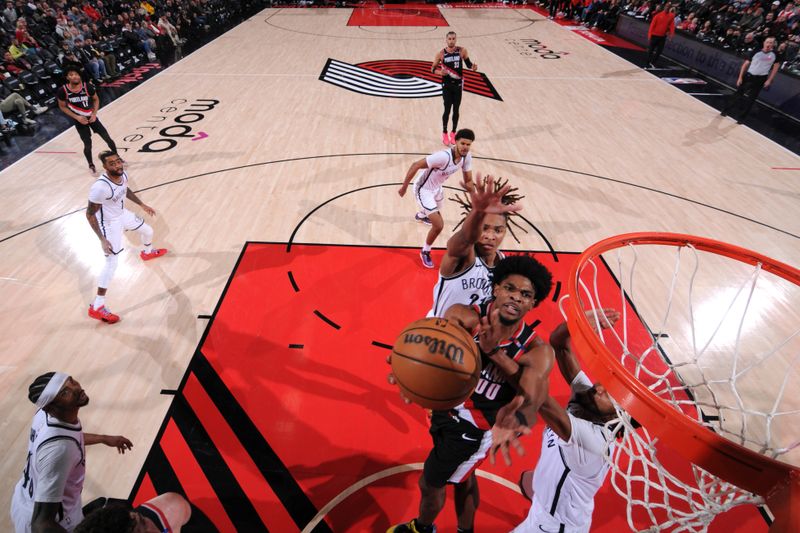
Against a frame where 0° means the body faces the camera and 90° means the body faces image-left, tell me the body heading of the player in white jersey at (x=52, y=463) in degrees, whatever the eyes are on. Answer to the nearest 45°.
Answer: approximately 270°

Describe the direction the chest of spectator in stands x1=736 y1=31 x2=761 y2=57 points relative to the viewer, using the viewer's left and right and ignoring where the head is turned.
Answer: facing the viewer and to the left of the viewer

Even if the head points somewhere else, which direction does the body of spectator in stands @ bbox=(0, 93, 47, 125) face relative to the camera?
to the viewer's right

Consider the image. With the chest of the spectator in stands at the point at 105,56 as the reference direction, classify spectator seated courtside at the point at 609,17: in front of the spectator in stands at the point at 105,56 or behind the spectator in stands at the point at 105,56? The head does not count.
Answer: in front

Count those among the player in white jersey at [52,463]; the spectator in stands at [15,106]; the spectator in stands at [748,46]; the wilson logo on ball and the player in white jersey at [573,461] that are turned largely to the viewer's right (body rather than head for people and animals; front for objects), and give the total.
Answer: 2

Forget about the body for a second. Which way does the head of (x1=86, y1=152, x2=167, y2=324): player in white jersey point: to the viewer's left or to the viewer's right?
to the viewer's right

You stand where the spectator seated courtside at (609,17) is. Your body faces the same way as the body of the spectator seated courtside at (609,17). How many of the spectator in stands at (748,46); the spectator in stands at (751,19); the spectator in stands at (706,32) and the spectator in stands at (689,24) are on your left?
4

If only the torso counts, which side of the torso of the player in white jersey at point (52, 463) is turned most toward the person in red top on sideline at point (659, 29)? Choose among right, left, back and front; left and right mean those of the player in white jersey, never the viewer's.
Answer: front

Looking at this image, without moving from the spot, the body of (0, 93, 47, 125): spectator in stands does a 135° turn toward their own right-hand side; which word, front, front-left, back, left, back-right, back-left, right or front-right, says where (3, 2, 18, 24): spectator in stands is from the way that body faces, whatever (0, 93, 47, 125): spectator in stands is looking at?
back-right

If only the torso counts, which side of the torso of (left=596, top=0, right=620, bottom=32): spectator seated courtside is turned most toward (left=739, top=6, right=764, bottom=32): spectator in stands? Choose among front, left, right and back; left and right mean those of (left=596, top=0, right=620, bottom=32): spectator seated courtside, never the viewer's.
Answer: left

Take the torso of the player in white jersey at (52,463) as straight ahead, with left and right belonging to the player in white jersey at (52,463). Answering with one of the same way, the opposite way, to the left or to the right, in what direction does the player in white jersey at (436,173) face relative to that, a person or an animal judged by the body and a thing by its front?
to the right

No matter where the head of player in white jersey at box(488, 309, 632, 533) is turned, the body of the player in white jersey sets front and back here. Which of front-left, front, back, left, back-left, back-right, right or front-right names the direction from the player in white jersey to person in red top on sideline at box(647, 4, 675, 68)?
right

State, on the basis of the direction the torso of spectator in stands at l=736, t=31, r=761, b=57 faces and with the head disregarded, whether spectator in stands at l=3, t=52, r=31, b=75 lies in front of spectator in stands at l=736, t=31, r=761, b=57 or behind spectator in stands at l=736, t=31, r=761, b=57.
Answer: in front
